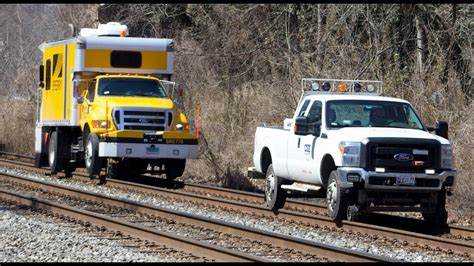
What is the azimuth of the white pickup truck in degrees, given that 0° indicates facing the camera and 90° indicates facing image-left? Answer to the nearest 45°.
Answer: approximately 315°

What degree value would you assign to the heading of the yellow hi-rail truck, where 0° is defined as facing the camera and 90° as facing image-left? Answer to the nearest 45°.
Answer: approximately 315°

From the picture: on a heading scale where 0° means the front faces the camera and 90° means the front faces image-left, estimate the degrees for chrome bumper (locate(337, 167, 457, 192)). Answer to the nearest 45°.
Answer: approximately 0°
